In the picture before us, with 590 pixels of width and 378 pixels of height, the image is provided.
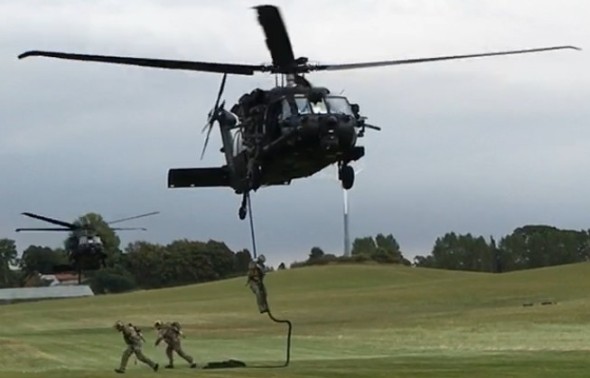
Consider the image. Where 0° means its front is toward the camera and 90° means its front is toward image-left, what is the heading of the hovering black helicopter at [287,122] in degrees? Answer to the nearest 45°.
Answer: approximately 315°

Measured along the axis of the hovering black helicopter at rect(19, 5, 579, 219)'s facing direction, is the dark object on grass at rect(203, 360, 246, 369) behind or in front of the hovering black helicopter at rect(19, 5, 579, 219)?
behind

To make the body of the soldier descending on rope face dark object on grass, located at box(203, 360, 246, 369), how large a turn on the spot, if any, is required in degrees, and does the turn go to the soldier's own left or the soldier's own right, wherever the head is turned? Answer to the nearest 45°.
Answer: approximately 90° to the soldier's own left
